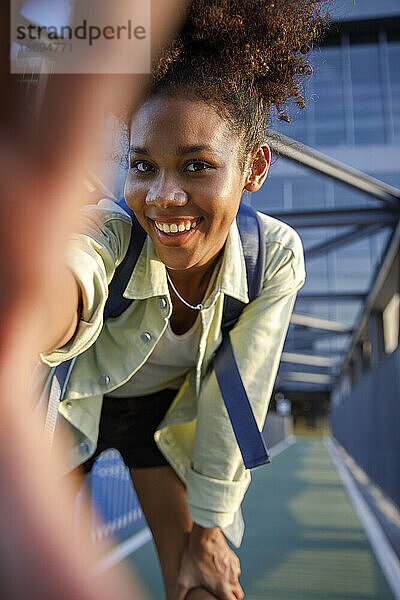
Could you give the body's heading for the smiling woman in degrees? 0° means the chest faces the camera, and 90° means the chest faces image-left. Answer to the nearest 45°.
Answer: approximately 0°
